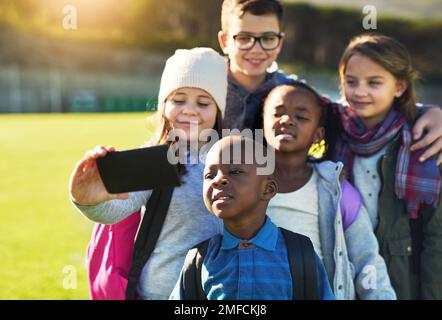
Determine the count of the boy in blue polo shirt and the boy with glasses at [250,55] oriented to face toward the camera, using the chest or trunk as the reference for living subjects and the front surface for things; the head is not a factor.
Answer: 2

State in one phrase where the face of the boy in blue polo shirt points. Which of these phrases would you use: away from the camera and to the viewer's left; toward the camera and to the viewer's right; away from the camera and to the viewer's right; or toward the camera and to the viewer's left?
toward the camera and to the viewer's left

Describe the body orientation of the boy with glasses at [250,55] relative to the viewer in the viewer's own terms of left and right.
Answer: facing the viewer

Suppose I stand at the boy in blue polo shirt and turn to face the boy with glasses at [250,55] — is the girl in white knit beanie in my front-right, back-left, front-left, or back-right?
front-left

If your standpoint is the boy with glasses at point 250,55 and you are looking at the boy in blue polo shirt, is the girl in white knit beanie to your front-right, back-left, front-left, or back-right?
front-right

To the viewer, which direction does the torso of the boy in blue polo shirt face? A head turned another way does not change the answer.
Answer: toward the camera

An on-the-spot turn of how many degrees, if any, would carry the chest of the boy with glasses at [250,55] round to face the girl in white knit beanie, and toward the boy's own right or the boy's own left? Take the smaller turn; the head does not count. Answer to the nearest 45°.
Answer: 0° — they already face them

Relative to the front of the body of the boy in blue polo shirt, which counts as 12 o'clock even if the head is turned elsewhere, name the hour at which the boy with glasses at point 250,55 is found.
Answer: The boy with glasses is roughly at 6 o'clock from the boy in blue polo shirt.

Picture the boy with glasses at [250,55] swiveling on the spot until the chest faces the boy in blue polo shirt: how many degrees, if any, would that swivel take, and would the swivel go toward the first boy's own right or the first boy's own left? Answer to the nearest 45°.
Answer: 0° — they already face them

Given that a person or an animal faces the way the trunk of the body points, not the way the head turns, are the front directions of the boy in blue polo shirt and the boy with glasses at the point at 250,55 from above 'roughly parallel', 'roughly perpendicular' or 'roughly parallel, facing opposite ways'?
roughly parallel
